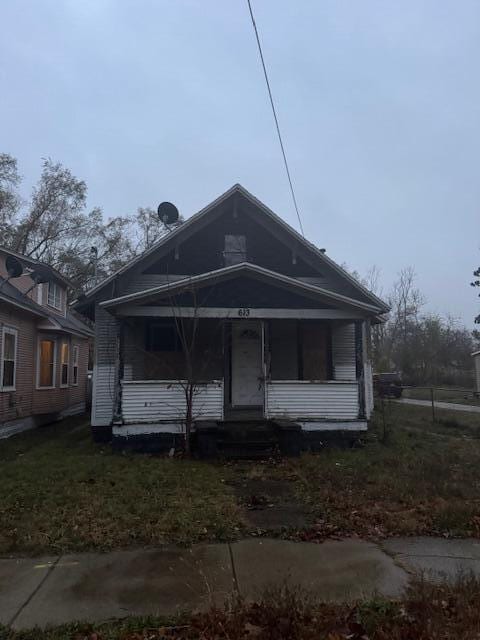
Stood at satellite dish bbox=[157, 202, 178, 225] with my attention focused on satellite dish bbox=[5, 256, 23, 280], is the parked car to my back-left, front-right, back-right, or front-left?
back-right

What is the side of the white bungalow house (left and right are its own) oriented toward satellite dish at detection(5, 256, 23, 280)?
right

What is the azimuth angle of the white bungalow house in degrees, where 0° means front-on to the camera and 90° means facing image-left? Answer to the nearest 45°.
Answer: approximately 0°

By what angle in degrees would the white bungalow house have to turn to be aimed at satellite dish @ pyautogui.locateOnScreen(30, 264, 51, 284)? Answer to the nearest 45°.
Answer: approximately 135° to its right

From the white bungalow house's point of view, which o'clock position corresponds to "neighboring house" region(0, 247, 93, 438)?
The neighboring house is roughly at 4 o'clock from the white bungalow house.
